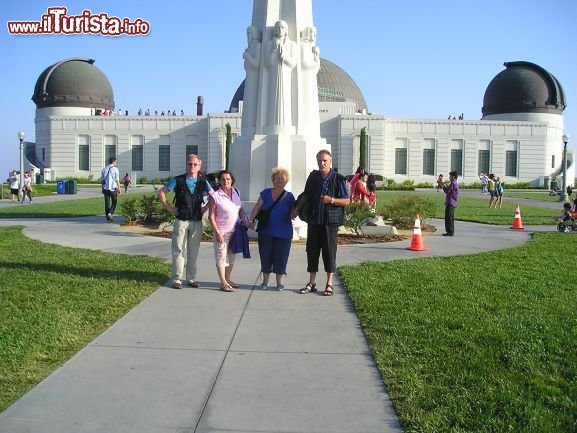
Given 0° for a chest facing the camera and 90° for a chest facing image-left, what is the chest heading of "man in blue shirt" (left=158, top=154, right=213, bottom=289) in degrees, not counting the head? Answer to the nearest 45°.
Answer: approximately 0°

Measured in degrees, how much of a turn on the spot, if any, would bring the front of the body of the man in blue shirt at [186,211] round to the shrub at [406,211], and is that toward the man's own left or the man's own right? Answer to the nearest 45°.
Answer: approximately 135° to the man's own left

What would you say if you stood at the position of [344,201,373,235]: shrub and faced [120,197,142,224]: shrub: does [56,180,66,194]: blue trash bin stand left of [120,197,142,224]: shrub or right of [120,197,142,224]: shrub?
right

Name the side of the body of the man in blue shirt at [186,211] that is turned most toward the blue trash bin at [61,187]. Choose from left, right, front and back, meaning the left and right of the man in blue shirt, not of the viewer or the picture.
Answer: back

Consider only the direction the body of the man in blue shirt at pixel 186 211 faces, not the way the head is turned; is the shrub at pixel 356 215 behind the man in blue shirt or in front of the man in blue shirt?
behind

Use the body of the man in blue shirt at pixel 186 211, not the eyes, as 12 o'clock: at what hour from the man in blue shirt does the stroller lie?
The stroller is roughly at 8 o'clock from the man in blue shirt.

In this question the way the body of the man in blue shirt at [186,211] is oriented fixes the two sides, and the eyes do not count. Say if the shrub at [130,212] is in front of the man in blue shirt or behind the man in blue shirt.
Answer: behind

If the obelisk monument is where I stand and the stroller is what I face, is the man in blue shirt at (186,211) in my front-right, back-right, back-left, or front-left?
back-right

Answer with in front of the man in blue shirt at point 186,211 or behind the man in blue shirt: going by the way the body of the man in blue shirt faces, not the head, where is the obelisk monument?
behind
